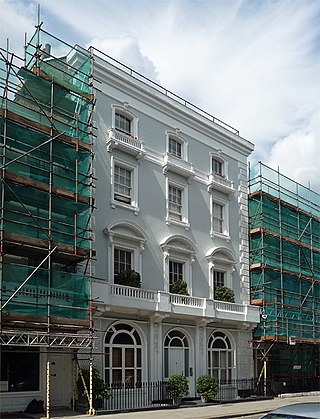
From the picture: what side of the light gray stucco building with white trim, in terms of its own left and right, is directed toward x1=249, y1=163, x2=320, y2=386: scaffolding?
left

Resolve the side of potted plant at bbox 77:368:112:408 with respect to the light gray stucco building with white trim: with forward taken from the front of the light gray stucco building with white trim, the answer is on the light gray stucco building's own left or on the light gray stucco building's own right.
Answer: on the light gray stucco building's own right

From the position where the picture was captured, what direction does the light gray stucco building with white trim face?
facing the viewer and to the right of the viewer
